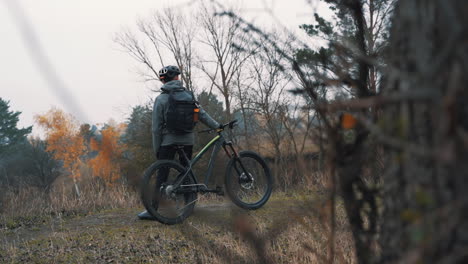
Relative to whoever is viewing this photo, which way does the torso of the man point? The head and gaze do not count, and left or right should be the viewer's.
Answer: facing away from the viewer and to the left of the viewer

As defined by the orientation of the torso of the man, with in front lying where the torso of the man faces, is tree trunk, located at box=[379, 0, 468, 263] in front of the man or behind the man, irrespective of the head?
behind

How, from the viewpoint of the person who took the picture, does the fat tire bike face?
facing away from the viewer and to the right of the viewer

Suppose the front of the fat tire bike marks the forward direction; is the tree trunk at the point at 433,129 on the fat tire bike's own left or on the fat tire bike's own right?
on the fat tire bike's own right
